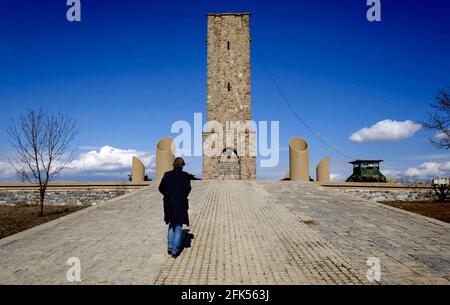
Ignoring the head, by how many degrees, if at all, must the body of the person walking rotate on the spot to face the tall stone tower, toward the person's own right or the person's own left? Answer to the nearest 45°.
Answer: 0° — they already face it

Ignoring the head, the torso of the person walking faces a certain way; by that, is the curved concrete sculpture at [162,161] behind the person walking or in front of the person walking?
in front

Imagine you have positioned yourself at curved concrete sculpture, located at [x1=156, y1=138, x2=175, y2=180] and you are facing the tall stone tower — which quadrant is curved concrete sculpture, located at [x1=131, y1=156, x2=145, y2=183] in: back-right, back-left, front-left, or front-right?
back-left

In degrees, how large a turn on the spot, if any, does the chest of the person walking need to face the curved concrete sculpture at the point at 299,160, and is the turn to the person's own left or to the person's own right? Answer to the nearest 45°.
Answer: approximately 45° to the person's own right

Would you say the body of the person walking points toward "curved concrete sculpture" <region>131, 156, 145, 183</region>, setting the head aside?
yes

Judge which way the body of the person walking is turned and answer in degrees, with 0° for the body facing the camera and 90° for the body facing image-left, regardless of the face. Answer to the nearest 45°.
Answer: approximately 180°
